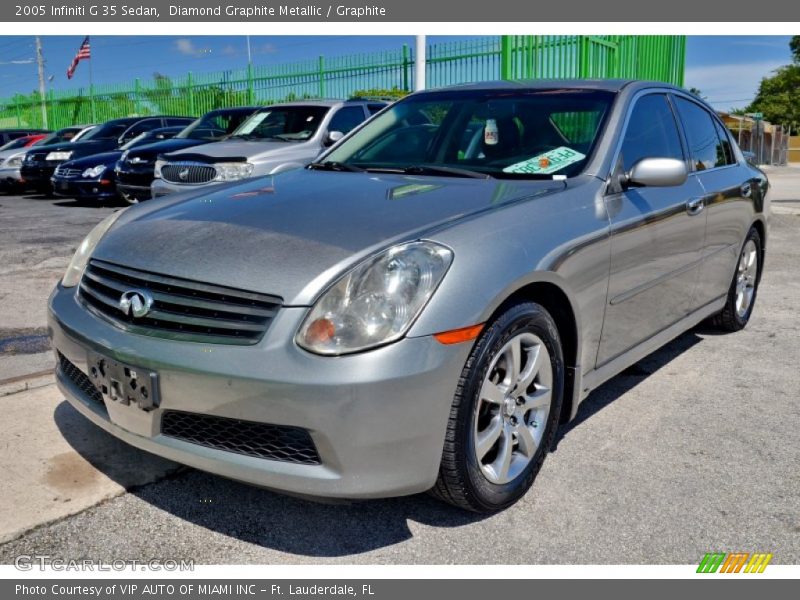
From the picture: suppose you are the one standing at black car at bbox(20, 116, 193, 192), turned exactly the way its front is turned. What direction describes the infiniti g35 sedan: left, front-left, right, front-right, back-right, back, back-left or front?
front-left

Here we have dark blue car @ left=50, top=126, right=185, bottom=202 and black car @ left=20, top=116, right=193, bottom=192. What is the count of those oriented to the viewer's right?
0

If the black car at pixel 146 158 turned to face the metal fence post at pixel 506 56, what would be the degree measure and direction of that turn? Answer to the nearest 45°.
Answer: approximately 90° to its left

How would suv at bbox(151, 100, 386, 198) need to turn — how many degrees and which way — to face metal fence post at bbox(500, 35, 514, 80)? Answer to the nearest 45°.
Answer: approximately 135° to its left

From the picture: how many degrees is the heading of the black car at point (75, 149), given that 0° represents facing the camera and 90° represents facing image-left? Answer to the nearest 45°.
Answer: approximately 45°

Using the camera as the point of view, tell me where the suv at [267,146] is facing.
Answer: facing the viewer and to the left of the viewer

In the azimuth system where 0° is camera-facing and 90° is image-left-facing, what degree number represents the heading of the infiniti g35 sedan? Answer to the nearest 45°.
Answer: approximately 45°

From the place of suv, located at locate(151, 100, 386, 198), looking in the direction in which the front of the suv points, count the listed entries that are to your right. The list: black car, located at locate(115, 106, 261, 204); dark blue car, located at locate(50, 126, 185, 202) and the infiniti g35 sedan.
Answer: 2

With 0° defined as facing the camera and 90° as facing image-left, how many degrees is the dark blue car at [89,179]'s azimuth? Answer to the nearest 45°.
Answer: approximately 45°

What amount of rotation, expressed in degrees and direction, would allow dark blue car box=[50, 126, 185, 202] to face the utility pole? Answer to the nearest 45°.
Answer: approximately 135° to its right

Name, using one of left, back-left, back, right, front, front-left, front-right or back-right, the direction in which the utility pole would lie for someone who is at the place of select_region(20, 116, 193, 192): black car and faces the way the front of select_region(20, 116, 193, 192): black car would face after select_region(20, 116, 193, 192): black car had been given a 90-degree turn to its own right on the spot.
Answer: front-right

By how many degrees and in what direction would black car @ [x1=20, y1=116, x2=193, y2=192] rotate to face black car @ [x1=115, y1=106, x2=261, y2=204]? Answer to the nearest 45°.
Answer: approximately 45° to its left
